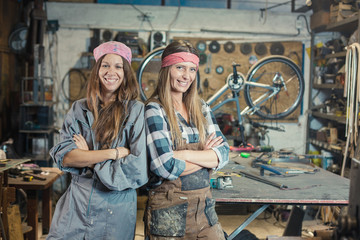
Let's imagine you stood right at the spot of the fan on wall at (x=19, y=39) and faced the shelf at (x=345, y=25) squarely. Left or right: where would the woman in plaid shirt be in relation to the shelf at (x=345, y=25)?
right

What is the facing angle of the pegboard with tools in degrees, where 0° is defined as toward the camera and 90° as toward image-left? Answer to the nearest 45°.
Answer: approximately 0°

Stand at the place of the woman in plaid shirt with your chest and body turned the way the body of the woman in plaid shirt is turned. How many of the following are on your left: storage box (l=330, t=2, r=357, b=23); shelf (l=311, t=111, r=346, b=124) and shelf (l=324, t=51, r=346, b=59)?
3

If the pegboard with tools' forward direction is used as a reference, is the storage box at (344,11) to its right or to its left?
on its left

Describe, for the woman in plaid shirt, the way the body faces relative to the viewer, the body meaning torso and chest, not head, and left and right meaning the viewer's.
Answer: facing the viewer and to the right of the viewer

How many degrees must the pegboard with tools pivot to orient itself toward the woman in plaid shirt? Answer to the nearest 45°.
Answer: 0° — it already faces them

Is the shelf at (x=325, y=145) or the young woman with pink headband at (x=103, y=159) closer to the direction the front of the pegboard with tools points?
the young woman with pink headband

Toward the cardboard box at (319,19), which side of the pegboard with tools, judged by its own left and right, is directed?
left

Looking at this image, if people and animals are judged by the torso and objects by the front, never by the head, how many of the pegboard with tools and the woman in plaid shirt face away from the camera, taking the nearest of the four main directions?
0

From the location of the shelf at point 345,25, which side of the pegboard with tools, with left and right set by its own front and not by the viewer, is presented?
left
